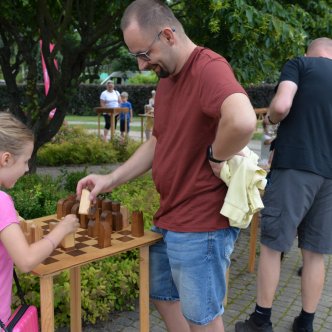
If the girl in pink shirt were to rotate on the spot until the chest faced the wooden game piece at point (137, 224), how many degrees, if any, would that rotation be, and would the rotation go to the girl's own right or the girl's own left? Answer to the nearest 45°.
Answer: approximately 45° to the girl's own left

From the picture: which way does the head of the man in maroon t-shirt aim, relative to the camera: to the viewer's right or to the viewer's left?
to the viewer's left

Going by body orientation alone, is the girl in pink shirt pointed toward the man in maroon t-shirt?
yes

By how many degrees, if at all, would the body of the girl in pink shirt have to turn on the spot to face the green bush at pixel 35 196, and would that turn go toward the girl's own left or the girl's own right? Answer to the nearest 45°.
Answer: approximately 90° to the girl's own left

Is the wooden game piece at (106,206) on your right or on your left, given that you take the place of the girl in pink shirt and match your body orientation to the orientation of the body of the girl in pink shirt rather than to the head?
on your left

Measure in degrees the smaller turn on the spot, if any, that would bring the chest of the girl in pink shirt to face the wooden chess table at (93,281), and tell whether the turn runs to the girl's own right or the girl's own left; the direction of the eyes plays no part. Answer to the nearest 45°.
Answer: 0° — they already face it

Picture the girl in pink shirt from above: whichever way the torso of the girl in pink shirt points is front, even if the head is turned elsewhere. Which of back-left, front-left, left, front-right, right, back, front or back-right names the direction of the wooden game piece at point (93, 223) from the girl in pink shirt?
front-left

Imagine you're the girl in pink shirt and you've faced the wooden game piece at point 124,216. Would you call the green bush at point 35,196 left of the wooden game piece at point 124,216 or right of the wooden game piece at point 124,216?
left

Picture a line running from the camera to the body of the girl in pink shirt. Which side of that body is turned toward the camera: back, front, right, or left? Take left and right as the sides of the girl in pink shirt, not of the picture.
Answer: right

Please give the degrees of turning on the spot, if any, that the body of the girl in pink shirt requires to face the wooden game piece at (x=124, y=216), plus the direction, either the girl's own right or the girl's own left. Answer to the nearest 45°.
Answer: approximately 45° to the girl's own left

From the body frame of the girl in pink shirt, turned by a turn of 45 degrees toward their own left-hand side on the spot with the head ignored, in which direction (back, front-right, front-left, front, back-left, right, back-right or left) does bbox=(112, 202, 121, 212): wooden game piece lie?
front

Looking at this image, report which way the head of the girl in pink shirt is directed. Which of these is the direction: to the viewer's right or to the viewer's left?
to the viewer's right
